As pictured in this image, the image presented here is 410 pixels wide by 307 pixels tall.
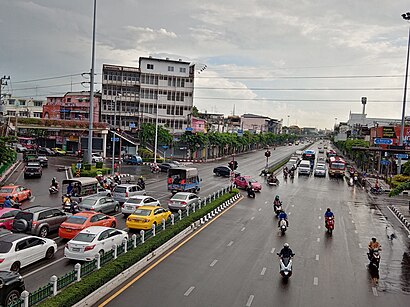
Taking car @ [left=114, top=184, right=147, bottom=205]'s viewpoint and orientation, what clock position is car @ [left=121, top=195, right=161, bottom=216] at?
car @ [left=121, top=195, right=161, bottom=216] is roughly at 4 o'clock from car @ [left=114, top=184, right=147, bottom=205].

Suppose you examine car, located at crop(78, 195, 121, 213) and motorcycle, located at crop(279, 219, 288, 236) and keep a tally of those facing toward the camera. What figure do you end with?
1

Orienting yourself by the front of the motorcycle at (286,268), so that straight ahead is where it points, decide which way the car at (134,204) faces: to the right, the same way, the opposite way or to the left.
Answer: the opposite way

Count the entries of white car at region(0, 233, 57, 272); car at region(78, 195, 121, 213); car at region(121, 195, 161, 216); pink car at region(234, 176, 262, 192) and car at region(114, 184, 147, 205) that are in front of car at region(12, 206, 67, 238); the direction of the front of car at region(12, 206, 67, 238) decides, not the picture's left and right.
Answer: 4

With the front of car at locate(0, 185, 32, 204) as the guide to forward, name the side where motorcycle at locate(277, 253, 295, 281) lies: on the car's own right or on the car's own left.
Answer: on the car's own right

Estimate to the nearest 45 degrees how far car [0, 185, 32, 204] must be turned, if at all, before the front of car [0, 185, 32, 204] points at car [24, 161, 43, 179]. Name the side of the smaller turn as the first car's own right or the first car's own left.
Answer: approximately 45° to the first car's own left

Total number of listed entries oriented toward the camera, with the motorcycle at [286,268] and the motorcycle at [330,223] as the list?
2

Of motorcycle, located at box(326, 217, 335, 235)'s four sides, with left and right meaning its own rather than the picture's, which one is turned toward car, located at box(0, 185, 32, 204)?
right

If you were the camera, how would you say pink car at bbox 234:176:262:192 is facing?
facing the viewer and to the right of the viewer

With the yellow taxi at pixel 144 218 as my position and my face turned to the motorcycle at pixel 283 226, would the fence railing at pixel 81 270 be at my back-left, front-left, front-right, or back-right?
back-right

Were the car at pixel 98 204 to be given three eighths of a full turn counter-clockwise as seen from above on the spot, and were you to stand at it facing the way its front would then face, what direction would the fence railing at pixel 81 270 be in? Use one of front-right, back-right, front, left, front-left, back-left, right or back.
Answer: left

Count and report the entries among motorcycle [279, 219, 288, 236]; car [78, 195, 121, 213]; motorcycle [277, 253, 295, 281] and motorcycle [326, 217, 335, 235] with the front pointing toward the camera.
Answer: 3
